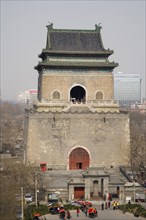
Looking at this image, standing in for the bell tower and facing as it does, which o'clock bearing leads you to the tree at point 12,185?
The tree is roughly at 1 o'clock from the bell tower.

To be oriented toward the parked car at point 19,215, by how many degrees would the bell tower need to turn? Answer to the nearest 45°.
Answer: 0° — it already faces it

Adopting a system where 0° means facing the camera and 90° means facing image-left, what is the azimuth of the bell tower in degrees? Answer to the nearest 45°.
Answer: approximately 0°
